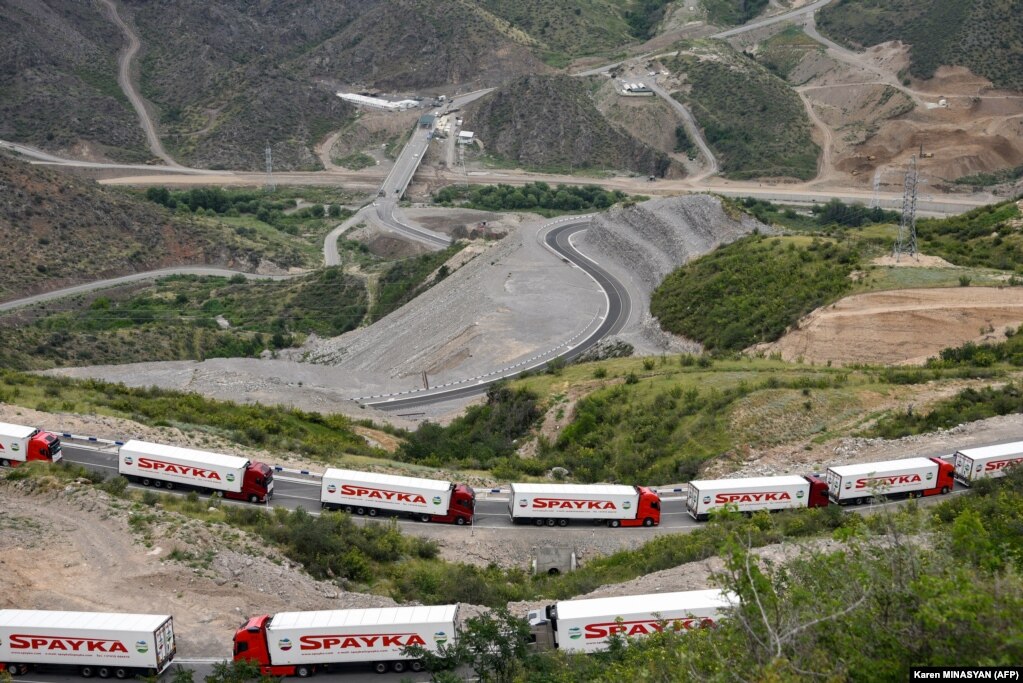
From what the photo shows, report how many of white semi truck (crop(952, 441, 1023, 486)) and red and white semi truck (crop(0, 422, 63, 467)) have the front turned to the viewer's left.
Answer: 0

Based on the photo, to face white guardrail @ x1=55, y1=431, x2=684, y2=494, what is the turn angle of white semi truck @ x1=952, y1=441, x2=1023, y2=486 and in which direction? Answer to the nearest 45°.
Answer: approximately 135° to its left

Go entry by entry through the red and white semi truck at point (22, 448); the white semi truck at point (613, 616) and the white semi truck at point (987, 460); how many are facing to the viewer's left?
1

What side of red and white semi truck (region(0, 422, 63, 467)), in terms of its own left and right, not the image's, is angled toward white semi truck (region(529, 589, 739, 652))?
front

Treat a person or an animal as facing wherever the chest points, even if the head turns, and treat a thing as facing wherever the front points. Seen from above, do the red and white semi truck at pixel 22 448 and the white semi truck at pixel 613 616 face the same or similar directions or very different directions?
very different directions

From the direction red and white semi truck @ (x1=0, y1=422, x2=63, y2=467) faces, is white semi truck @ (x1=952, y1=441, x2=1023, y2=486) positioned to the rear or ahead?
ahead

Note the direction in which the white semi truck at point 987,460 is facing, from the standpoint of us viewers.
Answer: facing away from the viewer and to the right of the viewer

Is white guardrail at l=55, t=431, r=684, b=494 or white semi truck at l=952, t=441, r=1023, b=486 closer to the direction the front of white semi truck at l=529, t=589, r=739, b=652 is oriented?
the white guardrail

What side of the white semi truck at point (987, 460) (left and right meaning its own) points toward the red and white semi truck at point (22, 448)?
back

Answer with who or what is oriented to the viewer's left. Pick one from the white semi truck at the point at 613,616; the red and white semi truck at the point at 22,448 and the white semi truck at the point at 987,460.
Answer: the white semi truck at the point at 613,616

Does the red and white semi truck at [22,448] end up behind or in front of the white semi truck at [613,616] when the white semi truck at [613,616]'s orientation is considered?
in front

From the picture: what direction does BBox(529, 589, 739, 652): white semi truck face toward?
to the viewer's left

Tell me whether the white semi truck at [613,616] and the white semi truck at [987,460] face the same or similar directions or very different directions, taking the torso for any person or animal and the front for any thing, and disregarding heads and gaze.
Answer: very different directions

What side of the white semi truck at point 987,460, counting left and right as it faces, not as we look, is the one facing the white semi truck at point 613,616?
back

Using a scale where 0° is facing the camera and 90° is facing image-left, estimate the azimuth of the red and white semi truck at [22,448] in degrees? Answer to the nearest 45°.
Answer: approximately 315°

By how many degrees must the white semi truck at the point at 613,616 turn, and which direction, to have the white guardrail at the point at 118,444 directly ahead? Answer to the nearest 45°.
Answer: approximately 45° to its right
